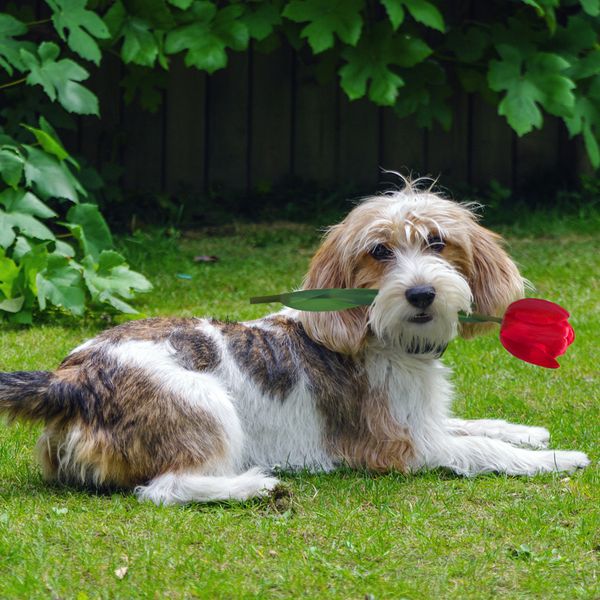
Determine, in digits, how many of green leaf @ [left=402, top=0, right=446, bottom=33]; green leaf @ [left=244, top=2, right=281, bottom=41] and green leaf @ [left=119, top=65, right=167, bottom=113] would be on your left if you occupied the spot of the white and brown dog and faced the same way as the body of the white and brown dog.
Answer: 3

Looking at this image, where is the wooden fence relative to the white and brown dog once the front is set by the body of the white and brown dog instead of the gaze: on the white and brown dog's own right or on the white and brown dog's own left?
on the white and brown dog's own left

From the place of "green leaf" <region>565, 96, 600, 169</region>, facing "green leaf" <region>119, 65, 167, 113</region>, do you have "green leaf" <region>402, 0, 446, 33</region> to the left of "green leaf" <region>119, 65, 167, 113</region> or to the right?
left

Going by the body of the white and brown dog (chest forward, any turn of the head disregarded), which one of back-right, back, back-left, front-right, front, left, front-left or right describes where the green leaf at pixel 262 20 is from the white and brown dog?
left

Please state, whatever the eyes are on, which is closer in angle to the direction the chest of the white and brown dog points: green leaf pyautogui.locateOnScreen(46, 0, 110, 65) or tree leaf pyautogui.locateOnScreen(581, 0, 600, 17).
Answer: the tree leaf

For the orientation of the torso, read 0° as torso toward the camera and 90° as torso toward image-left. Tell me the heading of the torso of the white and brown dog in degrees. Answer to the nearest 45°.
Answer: approximately 270°

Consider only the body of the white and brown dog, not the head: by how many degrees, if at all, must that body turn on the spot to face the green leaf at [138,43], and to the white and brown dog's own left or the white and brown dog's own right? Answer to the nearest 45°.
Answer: approximately 90° to the white and brown dog's own left

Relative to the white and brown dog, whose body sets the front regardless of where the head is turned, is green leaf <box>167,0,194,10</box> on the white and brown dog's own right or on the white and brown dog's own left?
on the white and brown dog's own left

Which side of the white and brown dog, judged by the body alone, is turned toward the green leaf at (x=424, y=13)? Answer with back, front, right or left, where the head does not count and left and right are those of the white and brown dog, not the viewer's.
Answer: left
